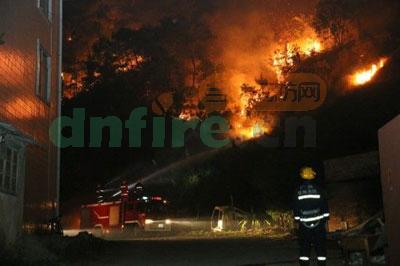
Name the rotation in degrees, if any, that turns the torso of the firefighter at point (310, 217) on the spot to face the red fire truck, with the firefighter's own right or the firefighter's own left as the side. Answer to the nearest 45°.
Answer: approximately 45° to the firefighter's own left

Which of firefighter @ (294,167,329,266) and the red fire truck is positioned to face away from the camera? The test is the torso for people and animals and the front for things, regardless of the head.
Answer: the firefighter

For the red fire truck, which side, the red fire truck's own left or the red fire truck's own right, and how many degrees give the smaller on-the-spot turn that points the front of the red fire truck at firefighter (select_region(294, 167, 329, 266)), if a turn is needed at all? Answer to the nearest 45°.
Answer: approximately 45° to the red fire truck's own right

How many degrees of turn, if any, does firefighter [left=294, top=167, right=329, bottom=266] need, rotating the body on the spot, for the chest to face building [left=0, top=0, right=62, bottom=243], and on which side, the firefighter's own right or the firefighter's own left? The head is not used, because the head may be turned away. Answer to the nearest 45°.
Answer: approximately 45° to the firefighter's own left

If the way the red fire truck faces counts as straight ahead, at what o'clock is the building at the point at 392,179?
The building is roughly at 1 o'clock from the red fire truck.

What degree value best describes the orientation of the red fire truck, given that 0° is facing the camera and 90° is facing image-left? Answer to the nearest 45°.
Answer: approximately 315°

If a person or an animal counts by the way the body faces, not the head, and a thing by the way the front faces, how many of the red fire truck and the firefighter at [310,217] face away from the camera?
1

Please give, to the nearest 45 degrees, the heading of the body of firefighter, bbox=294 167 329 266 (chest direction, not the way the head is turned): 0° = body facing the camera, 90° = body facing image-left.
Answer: approximately 180°

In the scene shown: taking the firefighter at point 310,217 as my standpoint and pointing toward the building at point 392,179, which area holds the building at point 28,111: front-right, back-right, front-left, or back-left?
back-right
